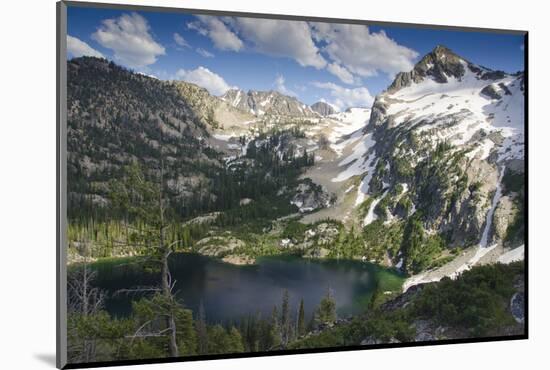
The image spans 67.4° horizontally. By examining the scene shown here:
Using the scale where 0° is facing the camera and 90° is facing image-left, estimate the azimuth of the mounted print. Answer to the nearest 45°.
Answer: approximately 315°
